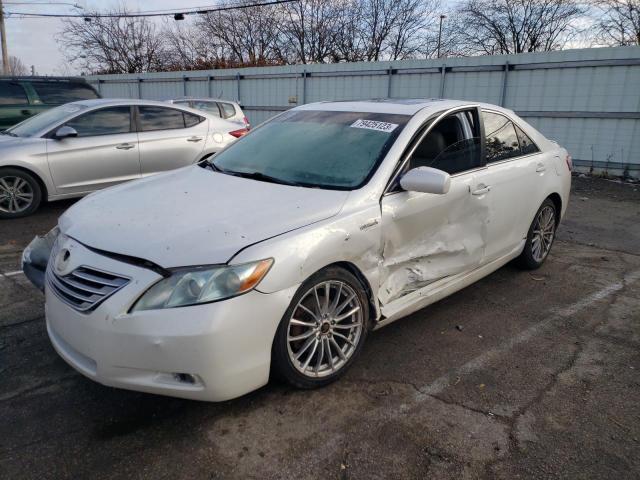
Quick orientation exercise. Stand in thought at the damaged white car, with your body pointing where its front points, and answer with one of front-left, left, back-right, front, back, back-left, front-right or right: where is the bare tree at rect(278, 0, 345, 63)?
back-right

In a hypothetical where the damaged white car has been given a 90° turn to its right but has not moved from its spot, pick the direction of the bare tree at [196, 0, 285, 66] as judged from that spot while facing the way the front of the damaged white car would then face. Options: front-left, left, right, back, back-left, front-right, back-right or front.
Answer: front-right

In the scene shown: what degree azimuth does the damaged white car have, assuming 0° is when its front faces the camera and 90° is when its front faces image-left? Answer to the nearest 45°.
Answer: approximately 45°

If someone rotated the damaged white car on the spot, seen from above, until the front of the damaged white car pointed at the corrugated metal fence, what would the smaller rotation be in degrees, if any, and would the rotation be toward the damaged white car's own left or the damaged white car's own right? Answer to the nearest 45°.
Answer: approximately 180°

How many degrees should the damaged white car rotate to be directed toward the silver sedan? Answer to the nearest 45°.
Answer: approximately 90° to its right

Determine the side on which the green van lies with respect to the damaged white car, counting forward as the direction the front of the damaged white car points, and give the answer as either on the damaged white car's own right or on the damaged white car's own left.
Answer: on the damaged white car's own right
